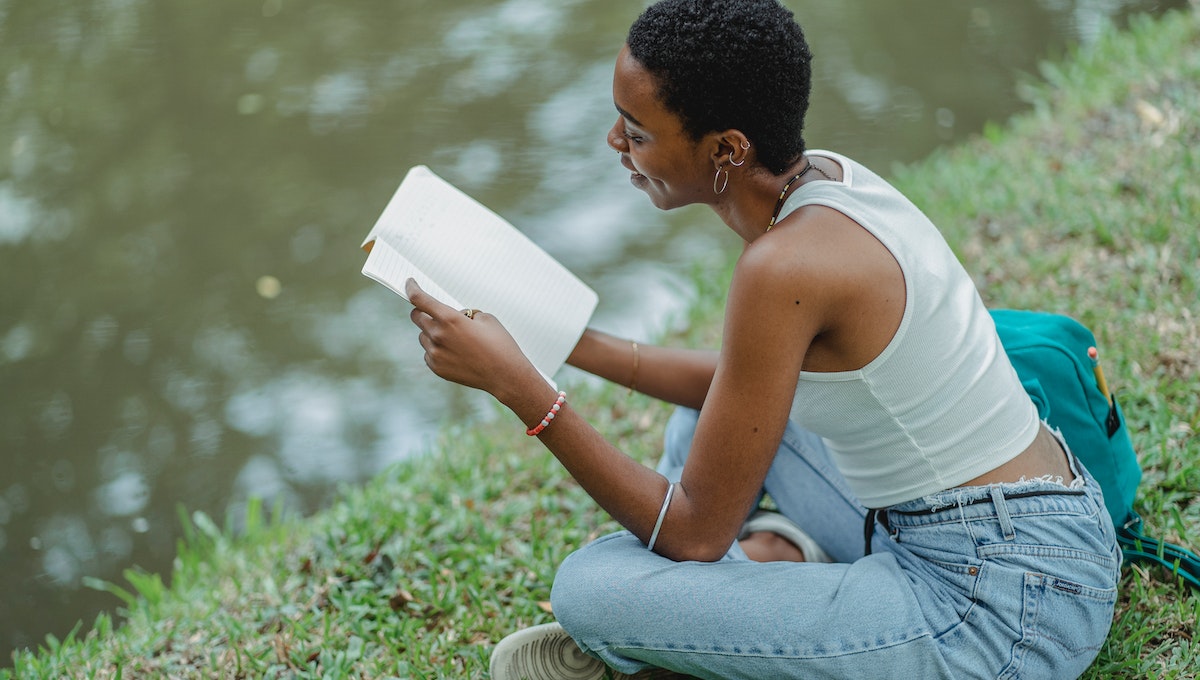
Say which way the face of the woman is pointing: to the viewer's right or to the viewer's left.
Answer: to the viewer's left

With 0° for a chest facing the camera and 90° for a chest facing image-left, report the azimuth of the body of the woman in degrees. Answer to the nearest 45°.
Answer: approximately 90°

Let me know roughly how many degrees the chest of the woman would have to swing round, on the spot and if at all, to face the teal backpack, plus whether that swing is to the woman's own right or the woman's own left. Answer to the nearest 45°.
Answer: approximately 135° to the woman's own right
